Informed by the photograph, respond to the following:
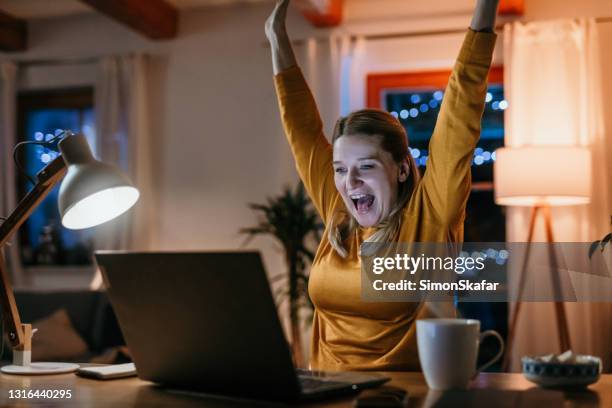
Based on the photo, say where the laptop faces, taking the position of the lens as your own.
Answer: facing away from the viewer and to the right of the viewer

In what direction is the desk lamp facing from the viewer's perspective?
to the viewer's right

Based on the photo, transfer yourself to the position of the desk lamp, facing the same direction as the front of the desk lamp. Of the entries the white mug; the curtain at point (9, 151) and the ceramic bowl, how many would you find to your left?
1

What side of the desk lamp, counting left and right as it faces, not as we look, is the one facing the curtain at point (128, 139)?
left

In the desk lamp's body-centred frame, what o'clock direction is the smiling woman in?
The smiling woman is roughly at 12 o'clock from the desk lamp.

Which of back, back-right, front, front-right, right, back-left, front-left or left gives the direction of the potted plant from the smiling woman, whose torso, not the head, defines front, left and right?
back-right

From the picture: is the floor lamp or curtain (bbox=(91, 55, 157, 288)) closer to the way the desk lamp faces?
the floor lamp

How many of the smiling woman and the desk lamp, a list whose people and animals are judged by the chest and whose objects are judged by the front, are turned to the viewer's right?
1

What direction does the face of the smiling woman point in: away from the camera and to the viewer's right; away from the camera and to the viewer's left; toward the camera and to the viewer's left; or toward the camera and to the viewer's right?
toward the camera and to the viewer's left

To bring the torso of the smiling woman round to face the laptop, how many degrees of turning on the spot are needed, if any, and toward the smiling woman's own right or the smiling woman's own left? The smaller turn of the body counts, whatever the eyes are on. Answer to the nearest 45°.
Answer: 0° — they already face it

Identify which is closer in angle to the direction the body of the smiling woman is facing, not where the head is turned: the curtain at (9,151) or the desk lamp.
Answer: the desk lamp

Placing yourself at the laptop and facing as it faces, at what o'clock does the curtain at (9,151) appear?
The curtain is roughly at 10 o'clock from the laptop.
